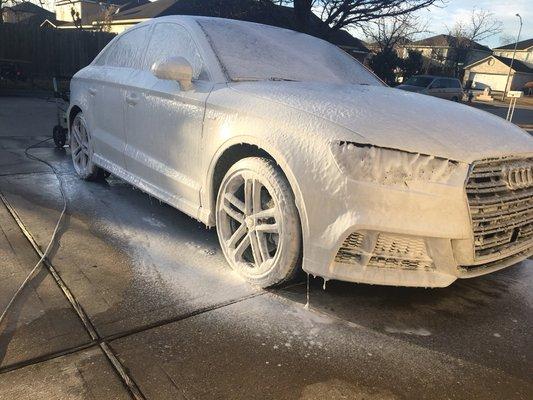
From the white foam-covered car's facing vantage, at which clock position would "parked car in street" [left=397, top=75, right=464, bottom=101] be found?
The parked car in street is roughly at 8 o'clock from the white foam-covered car.

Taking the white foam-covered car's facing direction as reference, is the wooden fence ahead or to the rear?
to the rear

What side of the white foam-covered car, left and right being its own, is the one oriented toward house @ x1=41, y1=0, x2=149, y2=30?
back

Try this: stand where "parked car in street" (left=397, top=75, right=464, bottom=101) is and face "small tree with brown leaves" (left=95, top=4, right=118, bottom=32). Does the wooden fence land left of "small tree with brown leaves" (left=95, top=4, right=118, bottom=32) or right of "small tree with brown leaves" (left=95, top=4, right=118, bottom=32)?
left

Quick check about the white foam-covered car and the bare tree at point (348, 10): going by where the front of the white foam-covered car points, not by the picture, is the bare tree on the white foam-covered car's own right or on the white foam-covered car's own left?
on the white foam-covered car's own left

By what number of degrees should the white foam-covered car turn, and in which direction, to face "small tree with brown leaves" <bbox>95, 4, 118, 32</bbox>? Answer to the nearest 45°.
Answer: approximately 180°
